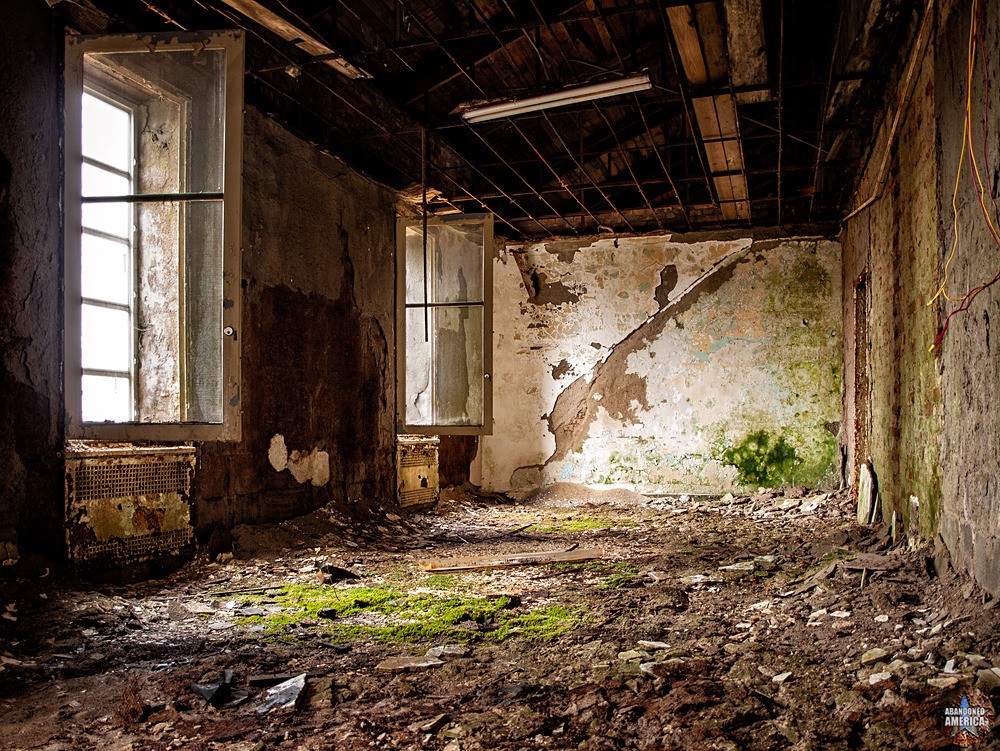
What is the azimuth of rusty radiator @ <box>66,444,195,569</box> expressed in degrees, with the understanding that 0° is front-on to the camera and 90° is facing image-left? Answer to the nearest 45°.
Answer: approximately 315°

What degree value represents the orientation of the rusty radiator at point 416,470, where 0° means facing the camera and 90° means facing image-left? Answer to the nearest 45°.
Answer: approximately 315°

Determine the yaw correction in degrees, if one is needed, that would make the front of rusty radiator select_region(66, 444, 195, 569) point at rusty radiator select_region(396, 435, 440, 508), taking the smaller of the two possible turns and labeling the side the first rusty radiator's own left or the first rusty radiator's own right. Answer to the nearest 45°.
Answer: approximately 90° to the first rusty radiator's own left

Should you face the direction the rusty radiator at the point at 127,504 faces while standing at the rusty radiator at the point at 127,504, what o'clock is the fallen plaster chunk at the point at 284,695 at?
The fallen plaster chunk is roughly at 1 o'clock from the rusty radiator.

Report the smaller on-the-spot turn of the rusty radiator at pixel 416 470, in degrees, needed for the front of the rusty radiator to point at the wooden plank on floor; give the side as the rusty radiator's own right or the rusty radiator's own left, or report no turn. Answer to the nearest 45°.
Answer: approximately 45° to the rusty radiator's own right

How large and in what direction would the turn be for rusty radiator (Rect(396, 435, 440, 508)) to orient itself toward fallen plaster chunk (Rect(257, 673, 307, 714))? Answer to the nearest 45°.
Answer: approximately 45° to its right

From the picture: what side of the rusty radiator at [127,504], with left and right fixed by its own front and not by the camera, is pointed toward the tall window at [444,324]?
left

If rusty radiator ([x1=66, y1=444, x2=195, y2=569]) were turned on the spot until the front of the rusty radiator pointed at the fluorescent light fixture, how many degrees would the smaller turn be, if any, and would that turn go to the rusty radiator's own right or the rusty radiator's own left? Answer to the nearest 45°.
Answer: approximately 45° to the rusty radiator's own left
